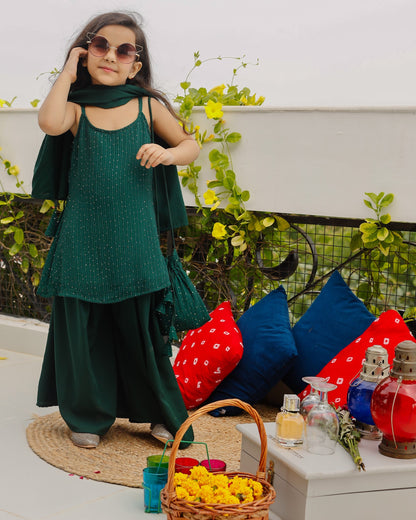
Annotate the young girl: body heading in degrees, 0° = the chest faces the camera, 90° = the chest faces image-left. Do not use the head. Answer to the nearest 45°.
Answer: approximately 0°

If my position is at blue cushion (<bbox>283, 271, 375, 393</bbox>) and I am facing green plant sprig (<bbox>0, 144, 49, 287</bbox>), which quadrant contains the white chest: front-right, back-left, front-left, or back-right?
back-left

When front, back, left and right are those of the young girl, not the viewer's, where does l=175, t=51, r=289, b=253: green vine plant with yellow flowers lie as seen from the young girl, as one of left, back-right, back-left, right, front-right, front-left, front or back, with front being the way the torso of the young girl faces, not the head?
back-left

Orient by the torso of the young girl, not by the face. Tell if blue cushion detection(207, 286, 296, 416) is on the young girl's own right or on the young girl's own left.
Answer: on the young girl's own left

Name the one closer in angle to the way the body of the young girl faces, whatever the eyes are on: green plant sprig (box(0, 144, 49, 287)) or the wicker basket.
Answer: the wicker basket

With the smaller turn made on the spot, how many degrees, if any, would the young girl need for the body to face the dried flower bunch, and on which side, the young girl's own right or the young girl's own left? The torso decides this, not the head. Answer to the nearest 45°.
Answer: approximately 45° to the young girl's own left

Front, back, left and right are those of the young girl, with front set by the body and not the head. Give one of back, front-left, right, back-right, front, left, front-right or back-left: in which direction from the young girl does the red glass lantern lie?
front-left

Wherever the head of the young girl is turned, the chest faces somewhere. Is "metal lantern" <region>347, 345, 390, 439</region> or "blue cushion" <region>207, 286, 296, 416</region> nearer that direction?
the metal lantern

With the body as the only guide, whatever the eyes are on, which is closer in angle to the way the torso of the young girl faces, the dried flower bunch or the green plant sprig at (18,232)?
the dried flower bunch

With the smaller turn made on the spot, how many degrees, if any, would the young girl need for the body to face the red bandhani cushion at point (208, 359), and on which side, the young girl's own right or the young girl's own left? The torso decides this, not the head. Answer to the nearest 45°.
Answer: approximately 135° to the young girl's own left

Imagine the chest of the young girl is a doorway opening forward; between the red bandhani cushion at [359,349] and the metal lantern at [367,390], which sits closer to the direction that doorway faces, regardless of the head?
the metal lantern

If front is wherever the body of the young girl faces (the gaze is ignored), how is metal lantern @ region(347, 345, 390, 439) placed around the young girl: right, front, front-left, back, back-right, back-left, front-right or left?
front-left
